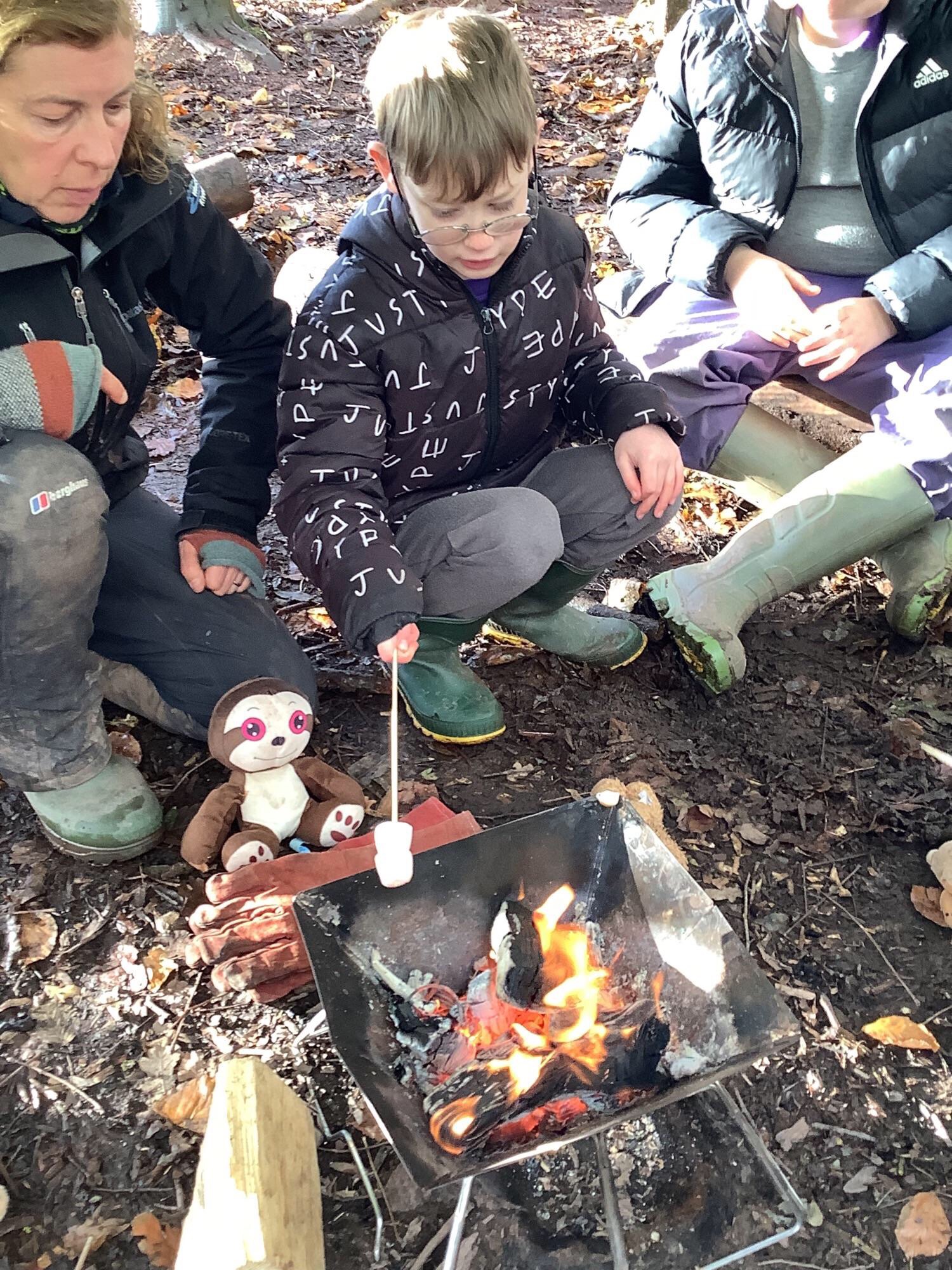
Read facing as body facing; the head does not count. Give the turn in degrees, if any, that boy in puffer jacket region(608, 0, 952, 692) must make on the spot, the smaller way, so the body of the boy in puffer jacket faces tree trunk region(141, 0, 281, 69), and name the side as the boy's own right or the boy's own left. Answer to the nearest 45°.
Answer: approximately 135° to the boy's own right

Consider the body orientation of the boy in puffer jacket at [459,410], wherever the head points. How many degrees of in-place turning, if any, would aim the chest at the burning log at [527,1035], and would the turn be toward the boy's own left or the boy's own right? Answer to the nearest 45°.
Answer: approximately 45° to the boy's own right

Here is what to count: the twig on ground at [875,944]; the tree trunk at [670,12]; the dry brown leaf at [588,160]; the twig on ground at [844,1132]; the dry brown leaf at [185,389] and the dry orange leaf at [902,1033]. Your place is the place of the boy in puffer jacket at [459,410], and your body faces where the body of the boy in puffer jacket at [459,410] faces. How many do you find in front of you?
3

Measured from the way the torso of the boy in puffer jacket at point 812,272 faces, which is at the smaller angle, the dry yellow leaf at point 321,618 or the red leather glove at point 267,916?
the red leather glove

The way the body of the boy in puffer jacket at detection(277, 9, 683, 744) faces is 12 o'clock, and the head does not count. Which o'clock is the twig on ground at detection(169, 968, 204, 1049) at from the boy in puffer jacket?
The twig on ground is roughly at 2 o'clock from the boy in puffer jacket.

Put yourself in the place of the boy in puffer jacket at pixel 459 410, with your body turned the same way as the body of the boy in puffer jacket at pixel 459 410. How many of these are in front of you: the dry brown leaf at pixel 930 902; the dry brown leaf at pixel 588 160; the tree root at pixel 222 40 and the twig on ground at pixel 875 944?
2

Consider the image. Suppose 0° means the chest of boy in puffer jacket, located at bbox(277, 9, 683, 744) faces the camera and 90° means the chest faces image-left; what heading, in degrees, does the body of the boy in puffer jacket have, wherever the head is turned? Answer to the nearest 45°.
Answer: approximately 315°

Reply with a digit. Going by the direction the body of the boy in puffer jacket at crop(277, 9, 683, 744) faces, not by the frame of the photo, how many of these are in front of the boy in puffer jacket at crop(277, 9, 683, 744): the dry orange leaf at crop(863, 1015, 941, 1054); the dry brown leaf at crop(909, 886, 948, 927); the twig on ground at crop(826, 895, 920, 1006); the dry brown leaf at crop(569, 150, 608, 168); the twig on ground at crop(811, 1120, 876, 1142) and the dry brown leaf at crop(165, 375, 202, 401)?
4

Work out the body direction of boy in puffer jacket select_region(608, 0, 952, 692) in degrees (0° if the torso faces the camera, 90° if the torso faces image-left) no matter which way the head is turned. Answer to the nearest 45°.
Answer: approximately 0°

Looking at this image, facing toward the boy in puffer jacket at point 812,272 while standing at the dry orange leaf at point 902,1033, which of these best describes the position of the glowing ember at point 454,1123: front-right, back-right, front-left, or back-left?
back-left
